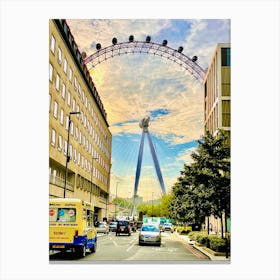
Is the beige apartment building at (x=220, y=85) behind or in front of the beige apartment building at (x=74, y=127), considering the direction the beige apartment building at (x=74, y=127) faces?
in front

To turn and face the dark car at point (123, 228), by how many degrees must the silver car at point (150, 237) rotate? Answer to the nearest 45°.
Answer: approximately 180°

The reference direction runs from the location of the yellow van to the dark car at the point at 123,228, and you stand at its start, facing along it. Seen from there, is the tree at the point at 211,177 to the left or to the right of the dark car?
right

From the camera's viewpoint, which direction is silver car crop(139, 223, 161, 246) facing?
toward the camera

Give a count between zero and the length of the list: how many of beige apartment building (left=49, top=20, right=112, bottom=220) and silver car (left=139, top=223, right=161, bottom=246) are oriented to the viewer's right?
1

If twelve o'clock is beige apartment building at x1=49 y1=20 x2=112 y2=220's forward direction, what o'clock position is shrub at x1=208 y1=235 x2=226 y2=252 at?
The shrub is roughly at 2 o'clock from the beige apartment building.

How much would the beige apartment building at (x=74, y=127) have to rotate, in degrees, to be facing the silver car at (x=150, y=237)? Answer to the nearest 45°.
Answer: approximately 45° to its right

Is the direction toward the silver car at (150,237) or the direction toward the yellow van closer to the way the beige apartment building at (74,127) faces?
the silver car

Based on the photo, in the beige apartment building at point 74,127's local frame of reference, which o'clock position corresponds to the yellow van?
The yellow van is roughly at 3 o'clock from the beige apartment building.

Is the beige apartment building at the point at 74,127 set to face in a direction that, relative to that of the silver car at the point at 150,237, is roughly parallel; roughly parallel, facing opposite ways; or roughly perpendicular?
roughly perpendicular

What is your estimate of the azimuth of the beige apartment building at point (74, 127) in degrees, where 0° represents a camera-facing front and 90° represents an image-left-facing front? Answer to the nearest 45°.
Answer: approximately 270°

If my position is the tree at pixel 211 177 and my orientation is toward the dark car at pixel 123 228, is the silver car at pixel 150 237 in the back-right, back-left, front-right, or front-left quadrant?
front-left

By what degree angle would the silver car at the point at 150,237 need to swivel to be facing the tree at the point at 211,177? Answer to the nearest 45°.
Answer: approximately 45° to its left
